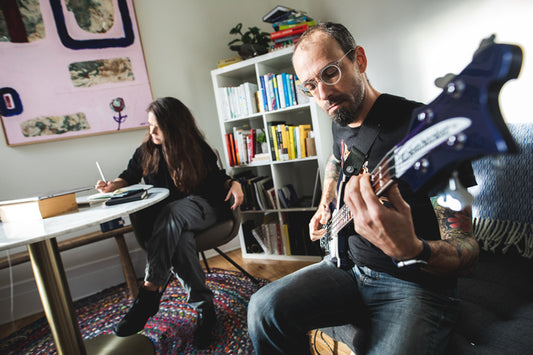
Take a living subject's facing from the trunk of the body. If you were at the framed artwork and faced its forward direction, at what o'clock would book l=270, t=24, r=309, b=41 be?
The book is roughly at 10 o'clock from the framed artwork.

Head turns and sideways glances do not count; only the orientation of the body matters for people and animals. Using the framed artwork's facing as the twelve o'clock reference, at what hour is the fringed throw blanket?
The fringed throw blanket is roughly at 11 o'clock from the framed artwork.

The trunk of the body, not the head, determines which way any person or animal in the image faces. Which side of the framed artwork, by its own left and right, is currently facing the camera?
front

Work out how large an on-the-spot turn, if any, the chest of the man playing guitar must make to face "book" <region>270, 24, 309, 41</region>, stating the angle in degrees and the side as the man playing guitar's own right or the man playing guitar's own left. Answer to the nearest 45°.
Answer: approximately 135° to the man playing guitar's own right

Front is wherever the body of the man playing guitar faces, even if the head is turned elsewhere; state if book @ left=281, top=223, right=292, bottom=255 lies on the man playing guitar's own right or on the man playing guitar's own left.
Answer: on the man playing guitar's own right

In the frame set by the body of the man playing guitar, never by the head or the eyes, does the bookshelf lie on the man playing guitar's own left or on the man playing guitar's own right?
on the man playing guitar's own right

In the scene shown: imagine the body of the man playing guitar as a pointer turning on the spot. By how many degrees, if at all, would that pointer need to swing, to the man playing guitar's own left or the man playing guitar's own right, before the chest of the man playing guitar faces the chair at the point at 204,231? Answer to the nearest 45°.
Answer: approximately 90° to the man playing guitar's own right

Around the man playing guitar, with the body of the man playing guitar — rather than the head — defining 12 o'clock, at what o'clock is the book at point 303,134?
The book is roughly at 4 o'clock from the man playing guitar.

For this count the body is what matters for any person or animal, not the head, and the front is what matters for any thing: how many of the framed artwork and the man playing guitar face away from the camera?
0

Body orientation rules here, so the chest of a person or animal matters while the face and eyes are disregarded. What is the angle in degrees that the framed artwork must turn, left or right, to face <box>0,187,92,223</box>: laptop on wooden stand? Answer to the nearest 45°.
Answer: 0° — it already faces it
